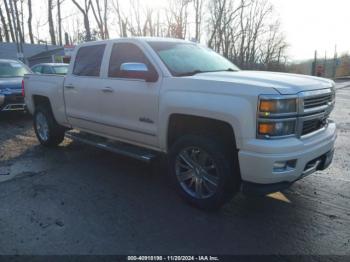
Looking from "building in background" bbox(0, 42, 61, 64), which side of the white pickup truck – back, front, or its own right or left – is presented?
back

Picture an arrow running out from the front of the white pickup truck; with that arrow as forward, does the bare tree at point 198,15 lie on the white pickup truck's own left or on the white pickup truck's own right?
on the white pickup truck's own left

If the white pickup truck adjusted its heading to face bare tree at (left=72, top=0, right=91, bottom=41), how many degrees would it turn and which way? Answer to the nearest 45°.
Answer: approximately 135° to its left

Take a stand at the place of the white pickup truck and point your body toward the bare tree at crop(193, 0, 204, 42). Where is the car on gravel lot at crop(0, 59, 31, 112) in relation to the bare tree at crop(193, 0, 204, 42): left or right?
left

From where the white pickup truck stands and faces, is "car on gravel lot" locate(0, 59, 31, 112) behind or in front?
behind

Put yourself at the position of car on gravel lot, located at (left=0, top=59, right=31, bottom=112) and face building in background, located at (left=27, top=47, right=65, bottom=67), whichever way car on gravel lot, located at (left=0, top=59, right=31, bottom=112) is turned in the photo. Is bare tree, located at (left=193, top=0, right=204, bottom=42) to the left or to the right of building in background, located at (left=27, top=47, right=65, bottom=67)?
right
